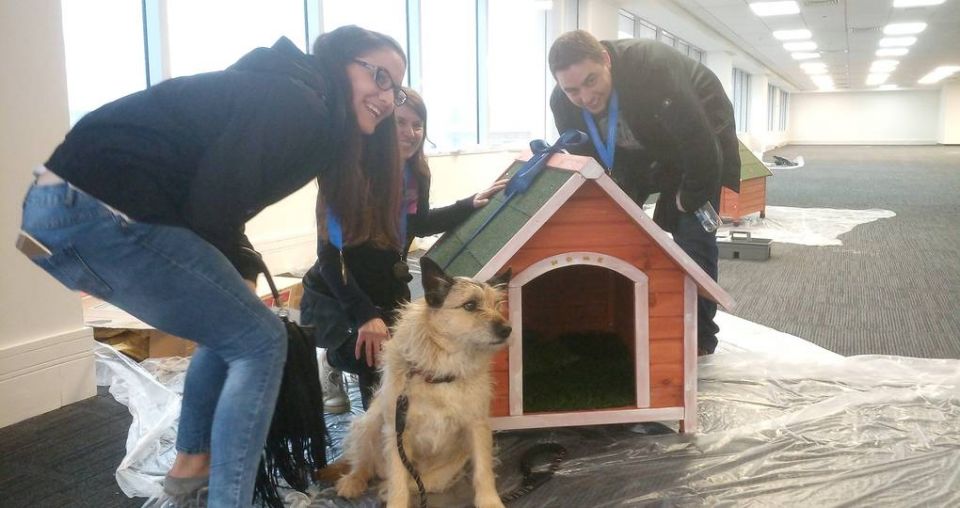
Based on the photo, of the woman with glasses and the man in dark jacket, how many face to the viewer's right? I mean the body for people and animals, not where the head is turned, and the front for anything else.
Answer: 1

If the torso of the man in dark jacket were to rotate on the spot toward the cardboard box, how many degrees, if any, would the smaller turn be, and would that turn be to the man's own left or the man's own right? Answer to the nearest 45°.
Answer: approximately 45° to the man's own right

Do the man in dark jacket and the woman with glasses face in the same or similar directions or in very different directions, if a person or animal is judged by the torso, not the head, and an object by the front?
very different directions

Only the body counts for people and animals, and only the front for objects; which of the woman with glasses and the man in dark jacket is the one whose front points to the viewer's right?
the woman with glasses

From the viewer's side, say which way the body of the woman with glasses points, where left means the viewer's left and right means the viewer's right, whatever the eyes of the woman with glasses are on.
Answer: facing to the right of the viewer

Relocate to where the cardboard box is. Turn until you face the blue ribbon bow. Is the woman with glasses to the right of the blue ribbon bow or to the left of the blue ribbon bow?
right

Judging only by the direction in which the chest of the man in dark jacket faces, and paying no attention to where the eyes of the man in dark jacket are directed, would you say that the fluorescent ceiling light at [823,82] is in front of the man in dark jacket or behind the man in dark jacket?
behind

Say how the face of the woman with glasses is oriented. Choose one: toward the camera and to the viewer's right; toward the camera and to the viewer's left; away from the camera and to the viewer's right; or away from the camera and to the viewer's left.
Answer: toward the camera and to the viewer's right
